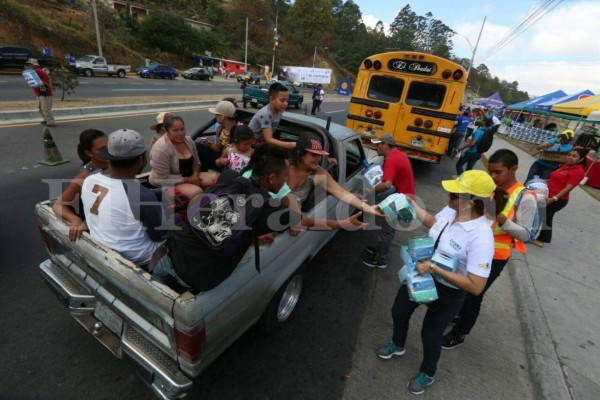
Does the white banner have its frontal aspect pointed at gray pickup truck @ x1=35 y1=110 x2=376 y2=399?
yes

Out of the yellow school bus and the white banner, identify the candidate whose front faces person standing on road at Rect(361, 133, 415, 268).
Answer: the white banner

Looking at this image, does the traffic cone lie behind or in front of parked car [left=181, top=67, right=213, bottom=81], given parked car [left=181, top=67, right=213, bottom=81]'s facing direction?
in front

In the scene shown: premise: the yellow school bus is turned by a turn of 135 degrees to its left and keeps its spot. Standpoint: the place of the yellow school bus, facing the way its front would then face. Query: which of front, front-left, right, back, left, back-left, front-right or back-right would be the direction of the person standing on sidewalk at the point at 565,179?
left

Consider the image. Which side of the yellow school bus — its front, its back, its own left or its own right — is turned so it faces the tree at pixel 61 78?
left

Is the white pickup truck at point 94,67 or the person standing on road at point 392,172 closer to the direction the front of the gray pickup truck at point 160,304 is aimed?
the person standing on road

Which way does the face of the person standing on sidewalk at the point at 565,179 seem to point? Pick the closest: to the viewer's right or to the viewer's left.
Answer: to the viewer's left

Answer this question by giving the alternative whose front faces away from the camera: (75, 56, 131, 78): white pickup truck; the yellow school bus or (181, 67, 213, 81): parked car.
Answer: the yellow school bus

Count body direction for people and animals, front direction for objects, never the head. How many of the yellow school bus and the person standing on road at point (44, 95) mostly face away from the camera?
1

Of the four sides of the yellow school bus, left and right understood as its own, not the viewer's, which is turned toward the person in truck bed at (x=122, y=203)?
back

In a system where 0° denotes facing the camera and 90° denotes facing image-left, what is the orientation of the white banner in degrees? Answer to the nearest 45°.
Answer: approximately 0°

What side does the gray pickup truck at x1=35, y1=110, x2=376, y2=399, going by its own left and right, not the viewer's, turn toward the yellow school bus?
front

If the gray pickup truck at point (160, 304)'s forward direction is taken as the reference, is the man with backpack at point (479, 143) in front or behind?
in front

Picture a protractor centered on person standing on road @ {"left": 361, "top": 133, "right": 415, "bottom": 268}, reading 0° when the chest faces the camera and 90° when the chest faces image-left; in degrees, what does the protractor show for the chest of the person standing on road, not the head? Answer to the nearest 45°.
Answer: approximately 90°
